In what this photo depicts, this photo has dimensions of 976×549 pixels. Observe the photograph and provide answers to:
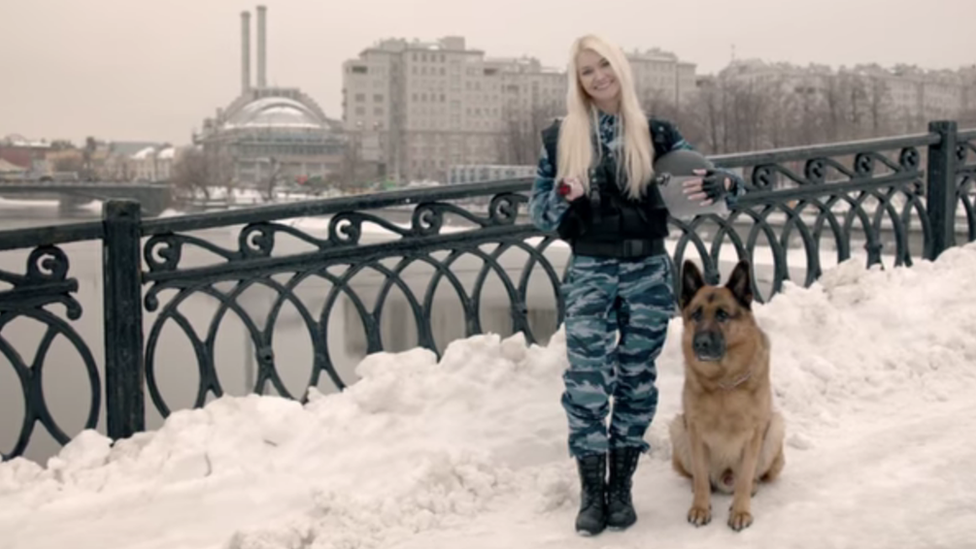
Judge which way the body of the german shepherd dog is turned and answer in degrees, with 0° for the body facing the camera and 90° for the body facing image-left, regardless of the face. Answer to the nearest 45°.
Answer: approximately 0°

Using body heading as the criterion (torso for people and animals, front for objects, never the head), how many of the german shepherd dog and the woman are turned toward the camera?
2

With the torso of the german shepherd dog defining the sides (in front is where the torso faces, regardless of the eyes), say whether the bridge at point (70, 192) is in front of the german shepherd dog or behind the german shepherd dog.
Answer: behind

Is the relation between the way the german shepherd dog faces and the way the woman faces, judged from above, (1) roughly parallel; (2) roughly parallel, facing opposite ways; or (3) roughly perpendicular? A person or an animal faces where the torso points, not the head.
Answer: roughly parallel

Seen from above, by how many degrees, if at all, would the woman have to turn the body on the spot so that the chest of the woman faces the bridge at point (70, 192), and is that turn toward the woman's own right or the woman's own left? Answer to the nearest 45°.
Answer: approximately 135° to the woman's own right

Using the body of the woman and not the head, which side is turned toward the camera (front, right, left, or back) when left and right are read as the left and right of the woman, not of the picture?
front
